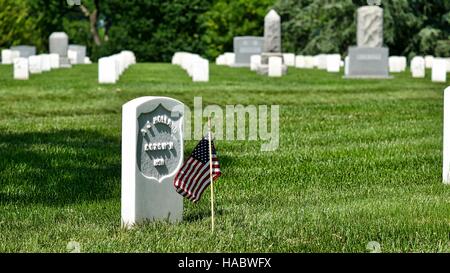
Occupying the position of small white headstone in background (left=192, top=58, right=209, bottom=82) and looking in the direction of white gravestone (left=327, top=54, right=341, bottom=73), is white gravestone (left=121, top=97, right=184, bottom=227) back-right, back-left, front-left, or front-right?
back-right

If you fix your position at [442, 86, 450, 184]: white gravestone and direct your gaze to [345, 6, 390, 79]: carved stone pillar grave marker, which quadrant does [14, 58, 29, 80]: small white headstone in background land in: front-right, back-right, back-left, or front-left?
front-left

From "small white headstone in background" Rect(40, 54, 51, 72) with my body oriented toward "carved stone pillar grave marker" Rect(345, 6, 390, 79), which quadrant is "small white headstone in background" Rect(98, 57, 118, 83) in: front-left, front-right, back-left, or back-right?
front-right

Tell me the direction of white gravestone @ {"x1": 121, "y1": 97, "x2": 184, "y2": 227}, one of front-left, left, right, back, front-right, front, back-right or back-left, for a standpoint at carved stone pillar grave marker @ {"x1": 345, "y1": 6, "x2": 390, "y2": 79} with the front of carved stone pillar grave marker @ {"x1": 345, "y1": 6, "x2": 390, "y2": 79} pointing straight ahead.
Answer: front

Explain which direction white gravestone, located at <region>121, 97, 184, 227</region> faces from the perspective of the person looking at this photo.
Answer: facing the viewer and to the right of the viewer

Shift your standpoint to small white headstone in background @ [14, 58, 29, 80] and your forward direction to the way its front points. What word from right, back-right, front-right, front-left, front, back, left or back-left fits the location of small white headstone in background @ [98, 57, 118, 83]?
front-left

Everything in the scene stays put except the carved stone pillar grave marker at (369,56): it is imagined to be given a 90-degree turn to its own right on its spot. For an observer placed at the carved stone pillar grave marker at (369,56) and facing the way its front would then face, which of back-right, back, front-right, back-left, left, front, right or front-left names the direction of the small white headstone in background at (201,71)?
front-left

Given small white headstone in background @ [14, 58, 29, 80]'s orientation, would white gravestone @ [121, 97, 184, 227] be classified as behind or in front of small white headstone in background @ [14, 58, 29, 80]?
in front

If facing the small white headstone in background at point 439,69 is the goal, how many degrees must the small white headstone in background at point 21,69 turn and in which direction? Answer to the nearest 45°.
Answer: approximately 90° to its left

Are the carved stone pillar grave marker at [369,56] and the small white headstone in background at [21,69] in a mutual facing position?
no

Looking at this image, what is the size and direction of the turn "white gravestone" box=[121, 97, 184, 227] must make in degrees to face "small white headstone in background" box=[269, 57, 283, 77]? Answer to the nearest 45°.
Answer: approximately 135° to its left

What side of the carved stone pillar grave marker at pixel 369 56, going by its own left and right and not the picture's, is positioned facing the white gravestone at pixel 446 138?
front

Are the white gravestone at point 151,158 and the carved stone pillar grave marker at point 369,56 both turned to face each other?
no

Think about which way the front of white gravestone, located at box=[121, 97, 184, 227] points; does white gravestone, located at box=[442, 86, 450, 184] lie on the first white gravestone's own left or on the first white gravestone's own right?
on the first white gravestone's own left

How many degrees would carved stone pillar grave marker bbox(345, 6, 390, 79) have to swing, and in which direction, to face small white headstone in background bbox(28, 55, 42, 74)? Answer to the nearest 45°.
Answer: approximately 90° to its right

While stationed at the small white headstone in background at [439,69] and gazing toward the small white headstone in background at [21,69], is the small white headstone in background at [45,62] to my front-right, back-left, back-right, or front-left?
front-right

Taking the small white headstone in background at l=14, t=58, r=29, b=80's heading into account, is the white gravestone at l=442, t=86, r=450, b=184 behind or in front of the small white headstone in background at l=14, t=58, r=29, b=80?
in front

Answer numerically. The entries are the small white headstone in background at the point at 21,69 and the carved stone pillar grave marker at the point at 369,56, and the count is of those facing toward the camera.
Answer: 2

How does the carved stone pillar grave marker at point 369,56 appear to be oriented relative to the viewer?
toward the camera

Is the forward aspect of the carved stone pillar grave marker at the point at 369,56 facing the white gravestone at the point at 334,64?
no

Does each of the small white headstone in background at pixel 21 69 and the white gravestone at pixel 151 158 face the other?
no

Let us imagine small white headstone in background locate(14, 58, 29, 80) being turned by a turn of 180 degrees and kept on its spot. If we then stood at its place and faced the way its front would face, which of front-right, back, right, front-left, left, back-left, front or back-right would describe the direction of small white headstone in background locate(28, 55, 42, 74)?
front
